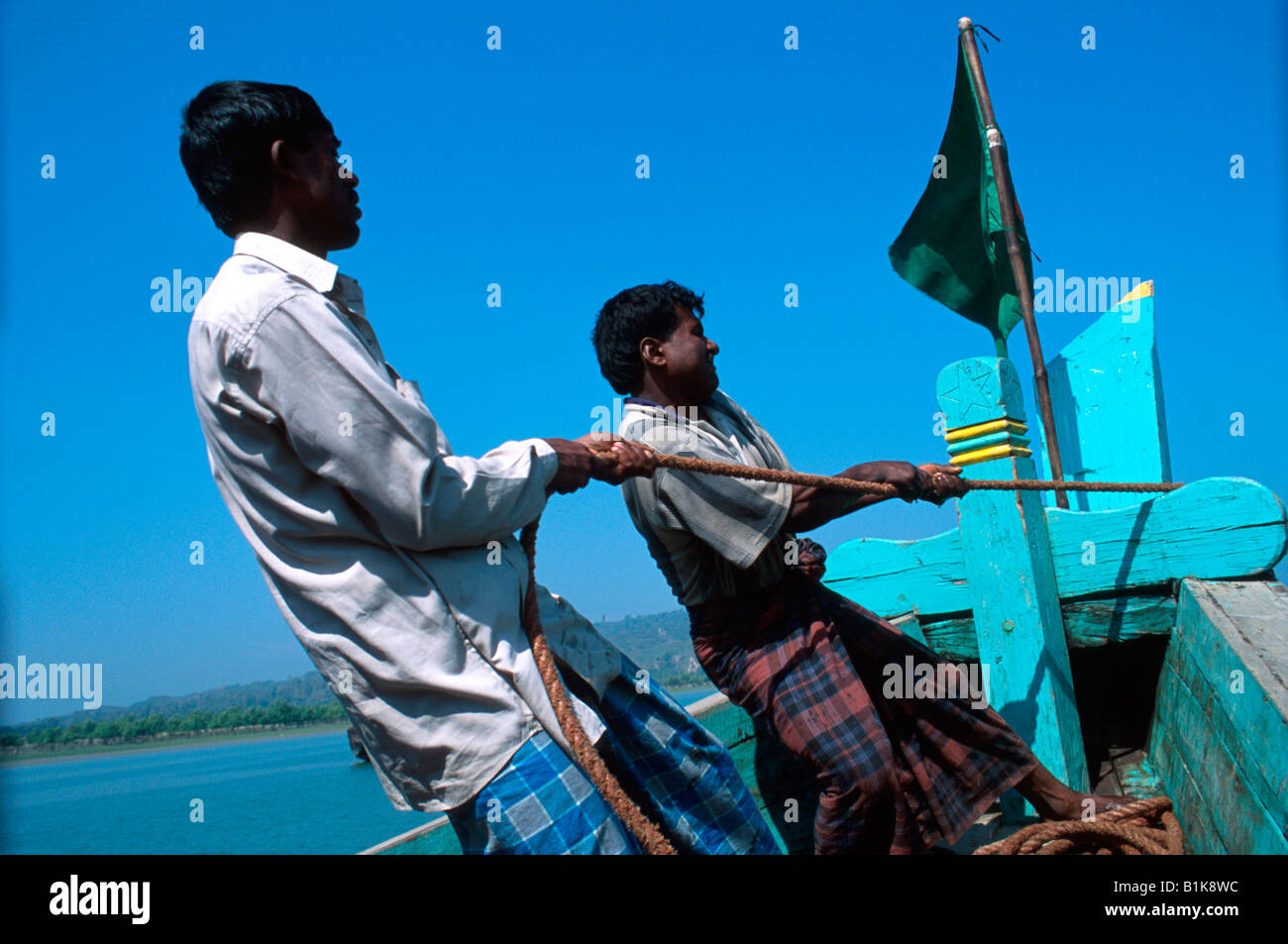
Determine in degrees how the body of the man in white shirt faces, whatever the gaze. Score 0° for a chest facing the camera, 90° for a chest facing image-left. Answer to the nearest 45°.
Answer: approximately 270°

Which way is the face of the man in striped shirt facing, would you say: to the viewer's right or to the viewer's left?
to the viewer's right

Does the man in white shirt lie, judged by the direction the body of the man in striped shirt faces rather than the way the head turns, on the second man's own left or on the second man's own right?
on the second man's own right

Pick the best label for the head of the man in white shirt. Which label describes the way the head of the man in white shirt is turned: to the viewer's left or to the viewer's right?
to the viewer's right

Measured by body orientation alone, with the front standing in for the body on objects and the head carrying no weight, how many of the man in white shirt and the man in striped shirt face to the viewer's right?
2

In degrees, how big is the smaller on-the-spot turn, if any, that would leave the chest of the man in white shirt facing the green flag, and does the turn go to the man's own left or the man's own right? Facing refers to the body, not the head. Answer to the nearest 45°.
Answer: approximately 45° to the man's own left

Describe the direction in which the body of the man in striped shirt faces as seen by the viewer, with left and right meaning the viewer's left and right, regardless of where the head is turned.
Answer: facing to the right of the viewer
